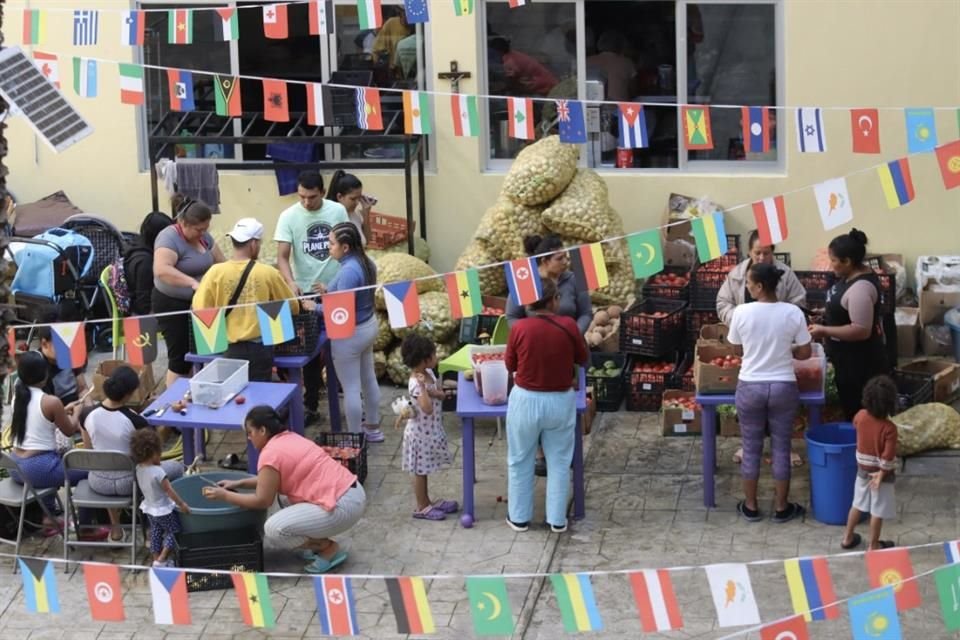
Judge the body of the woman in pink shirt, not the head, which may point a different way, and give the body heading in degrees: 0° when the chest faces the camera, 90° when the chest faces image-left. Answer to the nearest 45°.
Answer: approximately 90°

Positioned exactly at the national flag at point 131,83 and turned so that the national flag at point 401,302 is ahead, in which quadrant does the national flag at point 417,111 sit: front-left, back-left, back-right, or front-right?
front-left

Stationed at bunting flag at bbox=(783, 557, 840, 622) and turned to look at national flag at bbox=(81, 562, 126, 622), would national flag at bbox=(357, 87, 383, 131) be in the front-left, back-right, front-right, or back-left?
front-right

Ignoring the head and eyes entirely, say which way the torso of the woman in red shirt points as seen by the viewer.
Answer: away from the camera

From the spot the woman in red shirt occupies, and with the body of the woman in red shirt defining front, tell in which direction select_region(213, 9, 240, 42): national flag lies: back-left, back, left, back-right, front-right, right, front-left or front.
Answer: front-left

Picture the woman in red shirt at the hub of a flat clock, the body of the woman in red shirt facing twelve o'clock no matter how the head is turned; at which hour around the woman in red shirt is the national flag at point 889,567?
The national flag is roughly at 5 o'clock from the woman in red shirt.

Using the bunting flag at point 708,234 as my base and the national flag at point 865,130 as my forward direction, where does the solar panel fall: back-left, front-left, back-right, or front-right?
back-left

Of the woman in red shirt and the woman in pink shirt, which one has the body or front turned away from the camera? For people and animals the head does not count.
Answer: the woman in red shirt

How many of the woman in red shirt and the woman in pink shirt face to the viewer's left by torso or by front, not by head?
1

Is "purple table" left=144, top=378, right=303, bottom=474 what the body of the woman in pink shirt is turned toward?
no

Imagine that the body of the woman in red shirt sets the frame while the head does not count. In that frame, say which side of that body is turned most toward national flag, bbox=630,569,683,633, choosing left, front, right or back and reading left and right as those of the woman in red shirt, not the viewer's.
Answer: back

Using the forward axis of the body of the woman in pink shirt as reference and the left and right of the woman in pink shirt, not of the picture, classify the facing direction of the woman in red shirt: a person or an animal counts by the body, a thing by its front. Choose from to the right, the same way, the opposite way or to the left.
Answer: to the right

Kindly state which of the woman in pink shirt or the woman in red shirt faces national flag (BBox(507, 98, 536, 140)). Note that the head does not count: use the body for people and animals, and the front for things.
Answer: the woman in red shirt

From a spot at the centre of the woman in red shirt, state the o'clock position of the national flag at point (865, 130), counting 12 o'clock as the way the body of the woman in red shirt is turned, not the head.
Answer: The national flag is roughly at 2 o'clock from the woman in red shirt.

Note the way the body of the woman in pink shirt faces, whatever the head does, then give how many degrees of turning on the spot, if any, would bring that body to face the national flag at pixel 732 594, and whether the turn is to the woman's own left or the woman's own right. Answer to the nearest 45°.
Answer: approximately 135° to the woman's own left

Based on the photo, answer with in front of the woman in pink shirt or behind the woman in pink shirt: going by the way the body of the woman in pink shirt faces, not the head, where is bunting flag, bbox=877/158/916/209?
behind

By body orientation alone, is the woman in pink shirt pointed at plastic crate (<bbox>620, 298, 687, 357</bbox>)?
no
